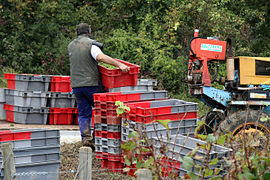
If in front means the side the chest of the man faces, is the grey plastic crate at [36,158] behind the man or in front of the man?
behind

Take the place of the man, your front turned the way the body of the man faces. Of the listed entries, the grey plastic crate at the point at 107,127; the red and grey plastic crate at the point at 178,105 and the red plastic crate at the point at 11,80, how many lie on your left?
1

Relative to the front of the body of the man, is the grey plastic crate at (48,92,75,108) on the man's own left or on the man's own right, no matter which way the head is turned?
on the man's own left

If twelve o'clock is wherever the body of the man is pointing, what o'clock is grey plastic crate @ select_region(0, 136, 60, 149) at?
The grey plastic crate is roughly at 5 o'clock from the man.

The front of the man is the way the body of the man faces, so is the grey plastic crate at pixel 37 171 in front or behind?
behind

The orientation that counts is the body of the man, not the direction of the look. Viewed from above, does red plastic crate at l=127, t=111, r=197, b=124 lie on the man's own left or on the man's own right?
on the man's own right

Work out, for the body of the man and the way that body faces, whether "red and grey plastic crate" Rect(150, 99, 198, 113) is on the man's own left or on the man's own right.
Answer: on the man's own right

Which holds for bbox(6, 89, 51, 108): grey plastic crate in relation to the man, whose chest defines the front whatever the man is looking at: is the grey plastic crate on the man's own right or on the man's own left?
on the man's own left

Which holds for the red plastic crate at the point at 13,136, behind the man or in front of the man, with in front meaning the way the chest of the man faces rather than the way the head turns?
behind

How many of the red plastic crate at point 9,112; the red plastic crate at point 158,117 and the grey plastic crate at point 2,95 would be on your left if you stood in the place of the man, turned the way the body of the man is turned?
2

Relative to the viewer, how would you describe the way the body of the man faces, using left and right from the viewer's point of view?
facing away from the viewer and to the right of the viewer

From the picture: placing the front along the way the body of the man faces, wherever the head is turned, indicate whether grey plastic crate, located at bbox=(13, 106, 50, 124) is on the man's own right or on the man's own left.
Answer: on the man's own left

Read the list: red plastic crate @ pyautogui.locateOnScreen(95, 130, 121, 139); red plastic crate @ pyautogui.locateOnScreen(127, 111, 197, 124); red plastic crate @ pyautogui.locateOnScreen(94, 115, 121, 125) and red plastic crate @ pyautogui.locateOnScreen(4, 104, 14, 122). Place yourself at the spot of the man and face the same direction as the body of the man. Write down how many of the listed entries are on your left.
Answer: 1

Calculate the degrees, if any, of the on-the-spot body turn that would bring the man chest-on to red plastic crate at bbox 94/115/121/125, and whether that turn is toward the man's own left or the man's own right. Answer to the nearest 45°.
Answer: approximately 135° to the man's own right

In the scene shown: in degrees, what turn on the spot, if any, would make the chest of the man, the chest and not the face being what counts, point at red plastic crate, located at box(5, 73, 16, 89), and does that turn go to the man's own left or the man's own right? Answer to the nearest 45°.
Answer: approximately 90° to the man's own left

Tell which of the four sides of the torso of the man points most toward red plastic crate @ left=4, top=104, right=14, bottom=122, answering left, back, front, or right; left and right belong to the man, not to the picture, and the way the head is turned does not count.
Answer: left
